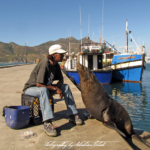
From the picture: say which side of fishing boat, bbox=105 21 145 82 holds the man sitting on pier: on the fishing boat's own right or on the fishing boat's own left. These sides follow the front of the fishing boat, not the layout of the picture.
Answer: on the fishing boat's own right

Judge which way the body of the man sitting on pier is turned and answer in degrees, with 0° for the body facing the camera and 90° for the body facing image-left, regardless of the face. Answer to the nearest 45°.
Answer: approximately 315°

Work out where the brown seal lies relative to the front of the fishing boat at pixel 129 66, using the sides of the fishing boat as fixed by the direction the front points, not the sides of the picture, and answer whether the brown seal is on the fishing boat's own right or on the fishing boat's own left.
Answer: on the fishing boat's own right

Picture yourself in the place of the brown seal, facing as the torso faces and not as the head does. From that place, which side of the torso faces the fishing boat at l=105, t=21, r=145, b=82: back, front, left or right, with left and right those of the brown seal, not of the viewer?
right

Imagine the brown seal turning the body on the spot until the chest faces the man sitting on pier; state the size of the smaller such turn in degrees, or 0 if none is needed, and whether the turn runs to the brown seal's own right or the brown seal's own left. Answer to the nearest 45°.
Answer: approximately 45° to the brown seal's own left

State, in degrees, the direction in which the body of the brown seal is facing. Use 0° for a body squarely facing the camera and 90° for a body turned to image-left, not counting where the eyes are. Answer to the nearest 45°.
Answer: approximately 90°

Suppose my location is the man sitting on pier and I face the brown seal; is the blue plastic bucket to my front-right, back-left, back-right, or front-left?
back-right

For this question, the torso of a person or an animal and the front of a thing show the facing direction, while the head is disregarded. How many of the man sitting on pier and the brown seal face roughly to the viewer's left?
1

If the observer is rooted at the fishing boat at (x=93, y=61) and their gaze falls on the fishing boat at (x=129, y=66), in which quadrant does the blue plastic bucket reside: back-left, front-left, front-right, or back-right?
back-right

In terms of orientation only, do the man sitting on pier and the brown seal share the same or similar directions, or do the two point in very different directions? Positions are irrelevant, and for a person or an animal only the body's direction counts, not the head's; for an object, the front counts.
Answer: very different directions
